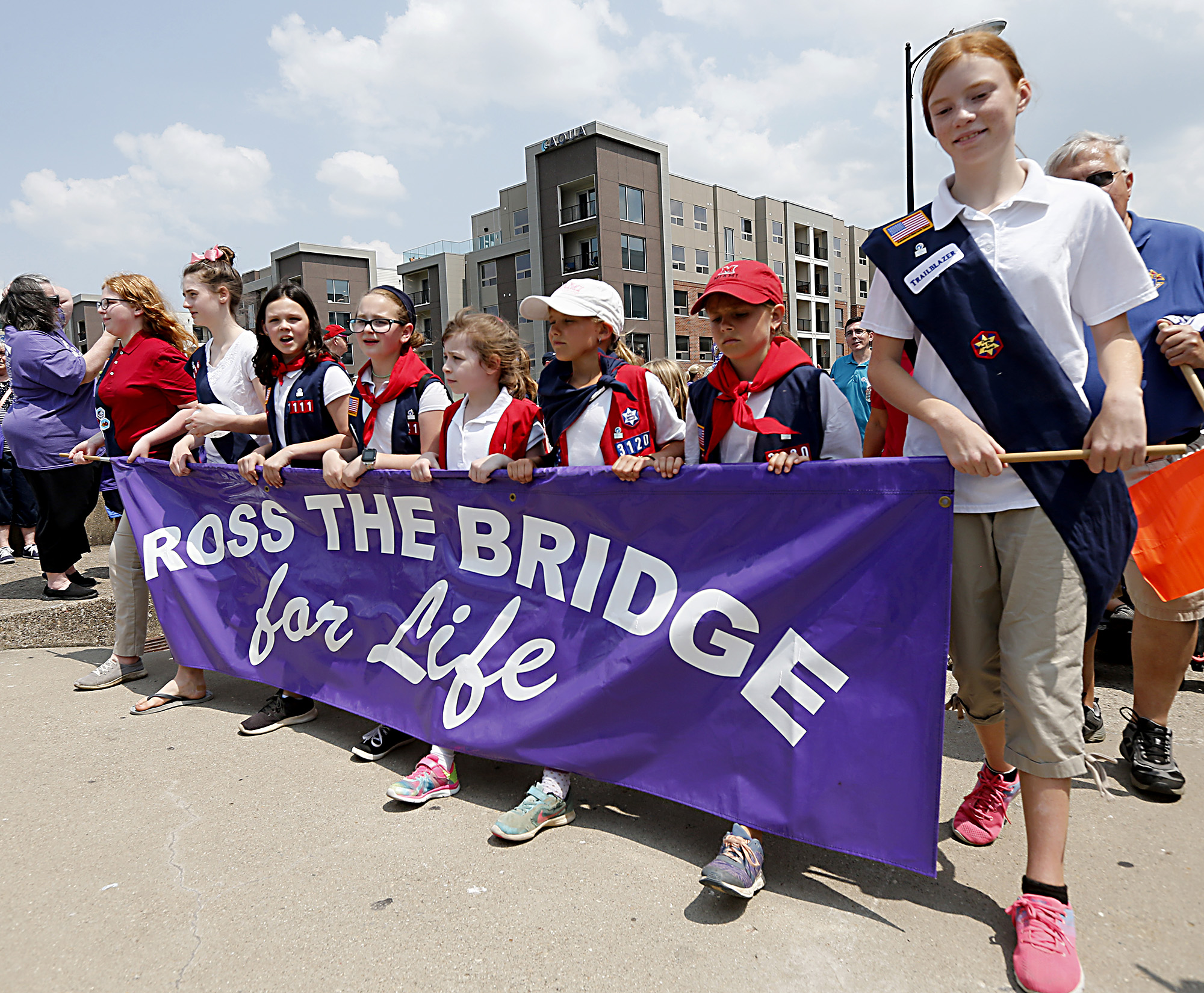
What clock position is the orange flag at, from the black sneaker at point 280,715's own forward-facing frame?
The orange flag is roughly at 9 o'clock from the black sneaker.

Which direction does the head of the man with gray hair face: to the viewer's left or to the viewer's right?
to the viewer's left

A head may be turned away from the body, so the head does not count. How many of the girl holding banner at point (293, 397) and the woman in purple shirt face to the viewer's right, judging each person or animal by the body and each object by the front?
1

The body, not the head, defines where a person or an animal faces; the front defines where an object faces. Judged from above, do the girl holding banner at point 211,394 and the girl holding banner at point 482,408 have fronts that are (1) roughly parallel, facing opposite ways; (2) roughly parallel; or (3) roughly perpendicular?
roughly parallel

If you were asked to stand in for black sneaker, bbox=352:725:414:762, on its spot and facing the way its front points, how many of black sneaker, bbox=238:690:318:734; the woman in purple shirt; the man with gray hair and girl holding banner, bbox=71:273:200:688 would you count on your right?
3

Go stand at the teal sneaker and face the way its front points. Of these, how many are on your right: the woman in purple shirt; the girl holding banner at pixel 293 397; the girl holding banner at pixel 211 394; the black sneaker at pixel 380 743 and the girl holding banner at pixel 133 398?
5

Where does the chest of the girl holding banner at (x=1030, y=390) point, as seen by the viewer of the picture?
toward the camera

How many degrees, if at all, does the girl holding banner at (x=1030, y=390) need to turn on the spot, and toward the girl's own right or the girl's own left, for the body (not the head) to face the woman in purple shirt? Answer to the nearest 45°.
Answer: approximately 90° to the girl's own right

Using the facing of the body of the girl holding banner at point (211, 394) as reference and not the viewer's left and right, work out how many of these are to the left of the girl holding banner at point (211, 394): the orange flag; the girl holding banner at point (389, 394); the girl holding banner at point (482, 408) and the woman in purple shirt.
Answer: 3

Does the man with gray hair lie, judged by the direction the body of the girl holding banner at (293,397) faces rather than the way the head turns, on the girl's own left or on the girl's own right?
on the girl's own left

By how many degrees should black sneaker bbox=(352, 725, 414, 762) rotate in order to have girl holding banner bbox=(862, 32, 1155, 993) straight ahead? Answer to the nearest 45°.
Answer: approximately 90° to its left

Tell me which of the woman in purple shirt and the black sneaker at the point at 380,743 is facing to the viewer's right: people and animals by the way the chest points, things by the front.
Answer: the woman in purple shirt

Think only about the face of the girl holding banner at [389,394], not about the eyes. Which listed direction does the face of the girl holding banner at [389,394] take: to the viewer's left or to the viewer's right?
to the viewer's left

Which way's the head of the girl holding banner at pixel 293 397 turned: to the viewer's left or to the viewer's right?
to the viewer's left
